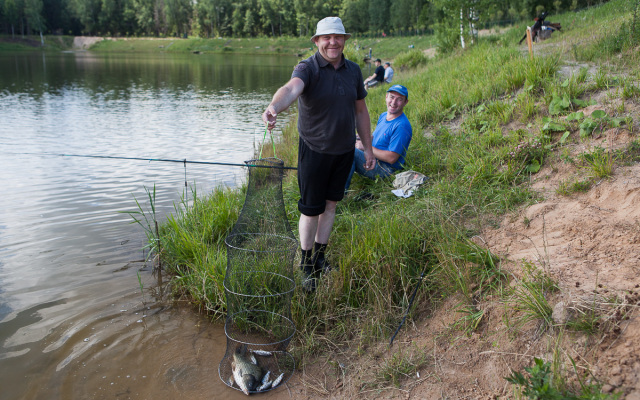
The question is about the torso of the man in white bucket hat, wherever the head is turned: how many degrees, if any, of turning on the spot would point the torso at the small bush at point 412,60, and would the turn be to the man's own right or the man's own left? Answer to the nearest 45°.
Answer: approximately 180°

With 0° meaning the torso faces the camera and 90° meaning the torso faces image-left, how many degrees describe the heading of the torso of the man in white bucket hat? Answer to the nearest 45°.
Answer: approximately 0°

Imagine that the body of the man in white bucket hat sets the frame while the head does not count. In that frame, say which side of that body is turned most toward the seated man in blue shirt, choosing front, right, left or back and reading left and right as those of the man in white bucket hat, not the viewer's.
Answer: back

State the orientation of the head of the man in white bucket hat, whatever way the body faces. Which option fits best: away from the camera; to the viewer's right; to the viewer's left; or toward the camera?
toward the camera
